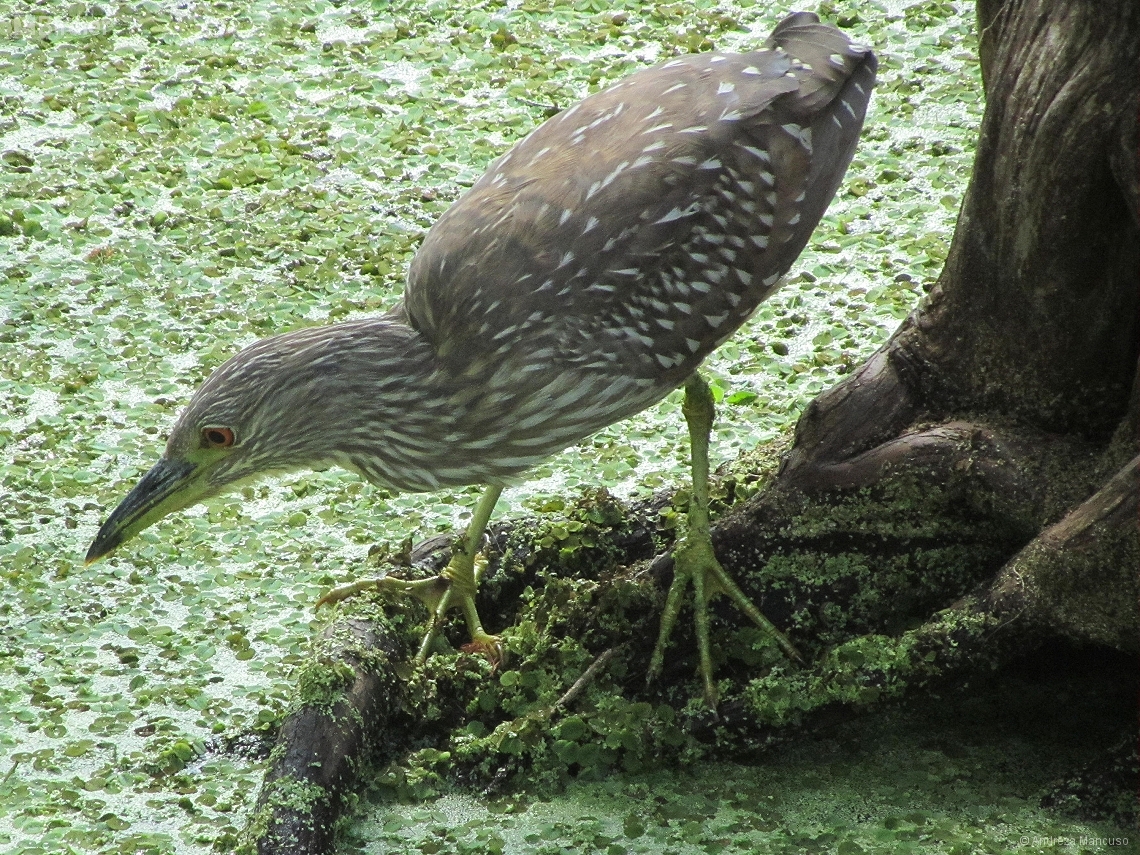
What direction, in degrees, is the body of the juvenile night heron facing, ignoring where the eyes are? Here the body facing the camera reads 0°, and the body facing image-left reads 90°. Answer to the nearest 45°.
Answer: approximately 90°
